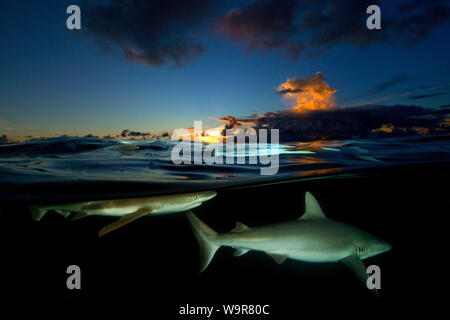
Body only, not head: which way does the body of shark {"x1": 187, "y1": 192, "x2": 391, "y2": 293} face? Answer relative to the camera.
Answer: to the viewer's right

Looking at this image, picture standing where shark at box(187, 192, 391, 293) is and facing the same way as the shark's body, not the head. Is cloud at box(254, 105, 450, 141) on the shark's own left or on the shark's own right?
on the shark's own left
